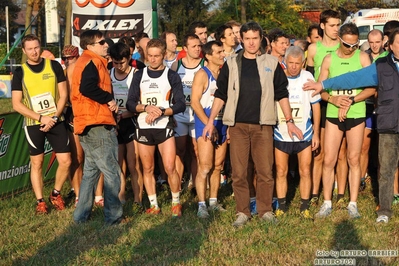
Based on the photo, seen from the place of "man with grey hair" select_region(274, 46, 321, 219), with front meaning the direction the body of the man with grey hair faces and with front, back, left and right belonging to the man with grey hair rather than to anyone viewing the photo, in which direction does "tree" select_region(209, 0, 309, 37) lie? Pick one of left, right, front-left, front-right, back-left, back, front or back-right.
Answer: back

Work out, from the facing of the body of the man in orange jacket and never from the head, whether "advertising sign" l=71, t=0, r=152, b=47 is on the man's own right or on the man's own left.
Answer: on the man's own left

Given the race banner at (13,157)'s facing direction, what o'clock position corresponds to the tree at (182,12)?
The tree is roughly at 8 o'clock from the race banner.

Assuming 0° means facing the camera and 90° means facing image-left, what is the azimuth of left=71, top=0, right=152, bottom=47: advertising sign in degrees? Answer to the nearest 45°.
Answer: approximately 0°

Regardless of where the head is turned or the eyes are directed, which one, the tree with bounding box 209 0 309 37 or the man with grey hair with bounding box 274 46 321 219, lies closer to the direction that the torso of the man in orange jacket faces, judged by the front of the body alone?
the man with grey hair

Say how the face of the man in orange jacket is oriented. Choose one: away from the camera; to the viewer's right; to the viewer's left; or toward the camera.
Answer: to the viewer's right
